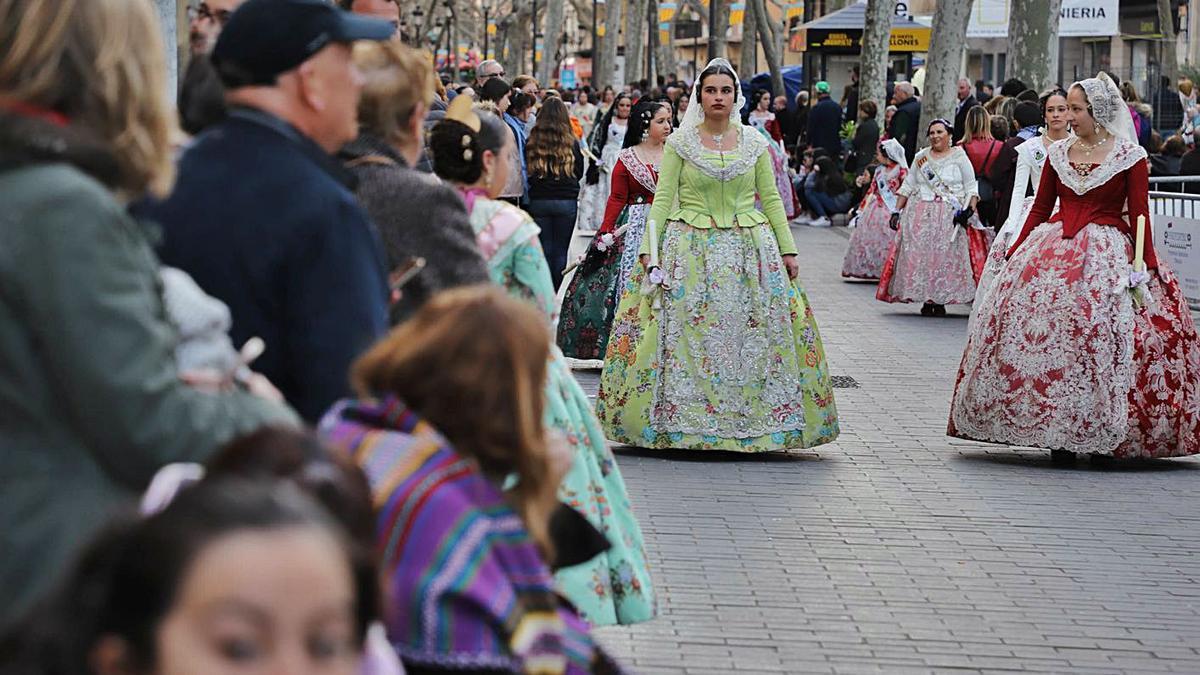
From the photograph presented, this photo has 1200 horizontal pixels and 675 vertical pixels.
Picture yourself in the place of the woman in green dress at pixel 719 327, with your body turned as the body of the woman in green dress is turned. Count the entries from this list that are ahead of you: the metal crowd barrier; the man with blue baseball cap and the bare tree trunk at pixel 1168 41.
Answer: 1

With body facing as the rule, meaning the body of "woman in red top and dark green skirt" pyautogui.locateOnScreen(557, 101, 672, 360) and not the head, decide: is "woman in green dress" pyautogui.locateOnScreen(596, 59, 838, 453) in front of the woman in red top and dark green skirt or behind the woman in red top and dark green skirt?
in front

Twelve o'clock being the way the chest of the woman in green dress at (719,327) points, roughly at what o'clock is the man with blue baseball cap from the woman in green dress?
The man with blue baseball cap is roughly at 12 o'clock from the woman in green dress.

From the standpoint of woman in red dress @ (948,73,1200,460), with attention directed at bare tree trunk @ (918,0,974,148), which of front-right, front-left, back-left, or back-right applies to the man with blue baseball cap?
back-left

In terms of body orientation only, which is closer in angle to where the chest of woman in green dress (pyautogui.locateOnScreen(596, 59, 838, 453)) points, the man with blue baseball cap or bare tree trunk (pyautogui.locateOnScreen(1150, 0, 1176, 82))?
the man with blue baseball cap

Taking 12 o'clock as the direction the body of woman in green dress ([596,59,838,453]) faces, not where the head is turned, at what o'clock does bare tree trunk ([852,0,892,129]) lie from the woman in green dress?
The bare tree trunk is roughly at 6 o'clock from the woman in green dress.

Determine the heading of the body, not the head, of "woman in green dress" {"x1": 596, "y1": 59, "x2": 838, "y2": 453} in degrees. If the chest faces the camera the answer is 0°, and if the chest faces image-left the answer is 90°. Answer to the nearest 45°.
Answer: approximately 0°

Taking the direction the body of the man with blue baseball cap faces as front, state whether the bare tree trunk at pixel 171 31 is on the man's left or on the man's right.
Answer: on the man's left
